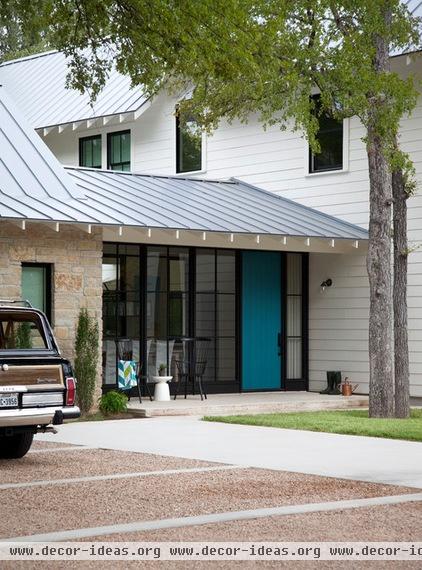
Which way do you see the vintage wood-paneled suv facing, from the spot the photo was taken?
facing away from the viewer and to the left of the viewer
